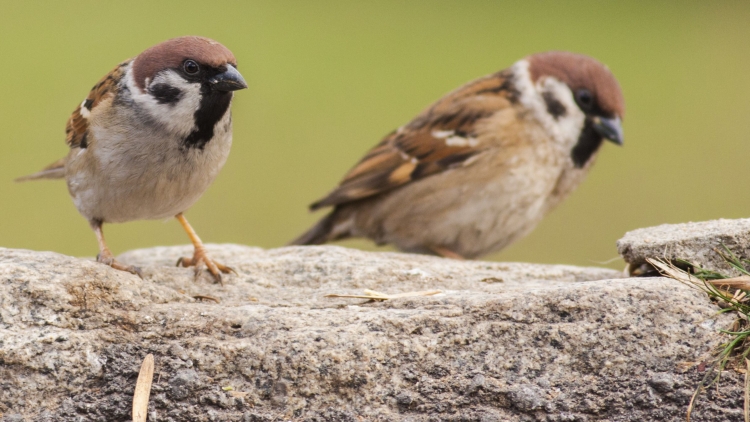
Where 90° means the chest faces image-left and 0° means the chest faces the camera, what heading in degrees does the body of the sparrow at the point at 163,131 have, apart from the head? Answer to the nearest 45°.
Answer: approximately 315°

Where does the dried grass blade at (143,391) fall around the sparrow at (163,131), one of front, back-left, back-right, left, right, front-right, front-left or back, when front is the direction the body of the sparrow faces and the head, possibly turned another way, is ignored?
front-right

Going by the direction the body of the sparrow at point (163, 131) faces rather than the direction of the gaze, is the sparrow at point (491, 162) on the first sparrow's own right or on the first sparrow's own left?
on the first sparrow's own left
